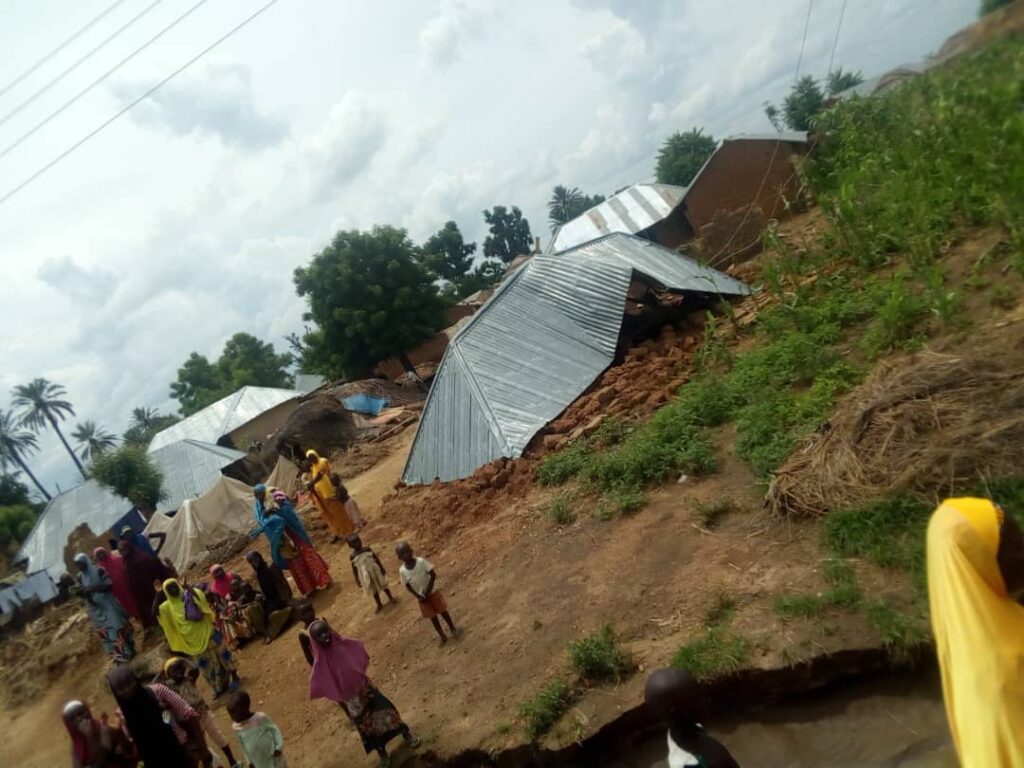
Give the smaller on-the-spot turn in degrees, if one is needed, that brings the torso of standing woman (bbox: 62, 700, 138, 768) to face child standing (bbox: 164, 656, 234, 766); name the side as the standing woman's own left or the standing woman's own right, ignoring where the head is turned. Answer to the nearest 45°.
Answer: approximately 90° to the standing woman's own left

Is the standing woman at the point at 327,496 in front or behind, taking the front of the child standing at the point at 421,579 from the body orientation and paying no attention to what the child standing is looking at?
behind

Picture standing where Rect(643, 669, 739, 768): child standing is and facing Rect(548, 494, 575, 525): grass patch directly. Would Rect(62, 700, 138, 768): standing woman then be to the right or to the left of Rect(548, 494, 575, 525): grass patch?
left

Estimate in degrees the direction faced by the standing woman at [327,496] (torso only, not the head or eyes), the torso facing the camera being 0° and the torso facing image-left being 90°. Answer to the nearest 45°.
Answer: approximately 45°

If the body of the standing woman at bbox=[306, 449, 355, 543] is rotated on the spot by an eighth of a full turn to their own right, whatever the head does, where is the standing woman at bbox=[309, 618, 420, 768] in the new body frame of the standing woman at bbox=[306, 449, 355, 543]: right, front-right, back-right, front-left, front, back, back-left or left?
left

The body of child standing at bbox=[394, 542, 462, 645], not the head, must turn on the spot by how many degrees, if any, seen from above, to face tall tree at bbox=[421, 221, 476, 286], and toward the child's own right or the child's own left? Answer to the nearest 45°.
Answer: approximately 180°

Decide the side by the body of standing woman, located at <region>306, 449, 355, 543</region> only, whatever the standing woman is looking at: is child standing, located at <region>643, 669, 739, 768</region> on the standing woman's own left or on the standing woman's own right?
on the standing woman's own left

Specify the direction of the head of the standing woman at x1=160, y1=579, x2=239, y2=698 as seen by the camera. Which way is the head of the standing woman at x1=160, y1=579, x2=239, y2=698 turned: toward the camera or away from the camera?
toward the camera

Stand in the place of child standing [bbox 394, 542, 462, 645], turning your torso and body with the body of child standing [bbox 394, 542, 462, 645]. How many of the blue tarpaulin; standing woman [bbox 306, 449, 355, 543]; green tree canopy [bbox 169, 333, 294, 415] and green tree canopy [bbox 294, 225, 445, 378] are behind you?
4

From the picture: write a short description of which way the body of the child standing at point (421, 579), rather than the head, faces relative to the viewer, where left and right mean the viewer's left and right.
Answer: facing the viewer
